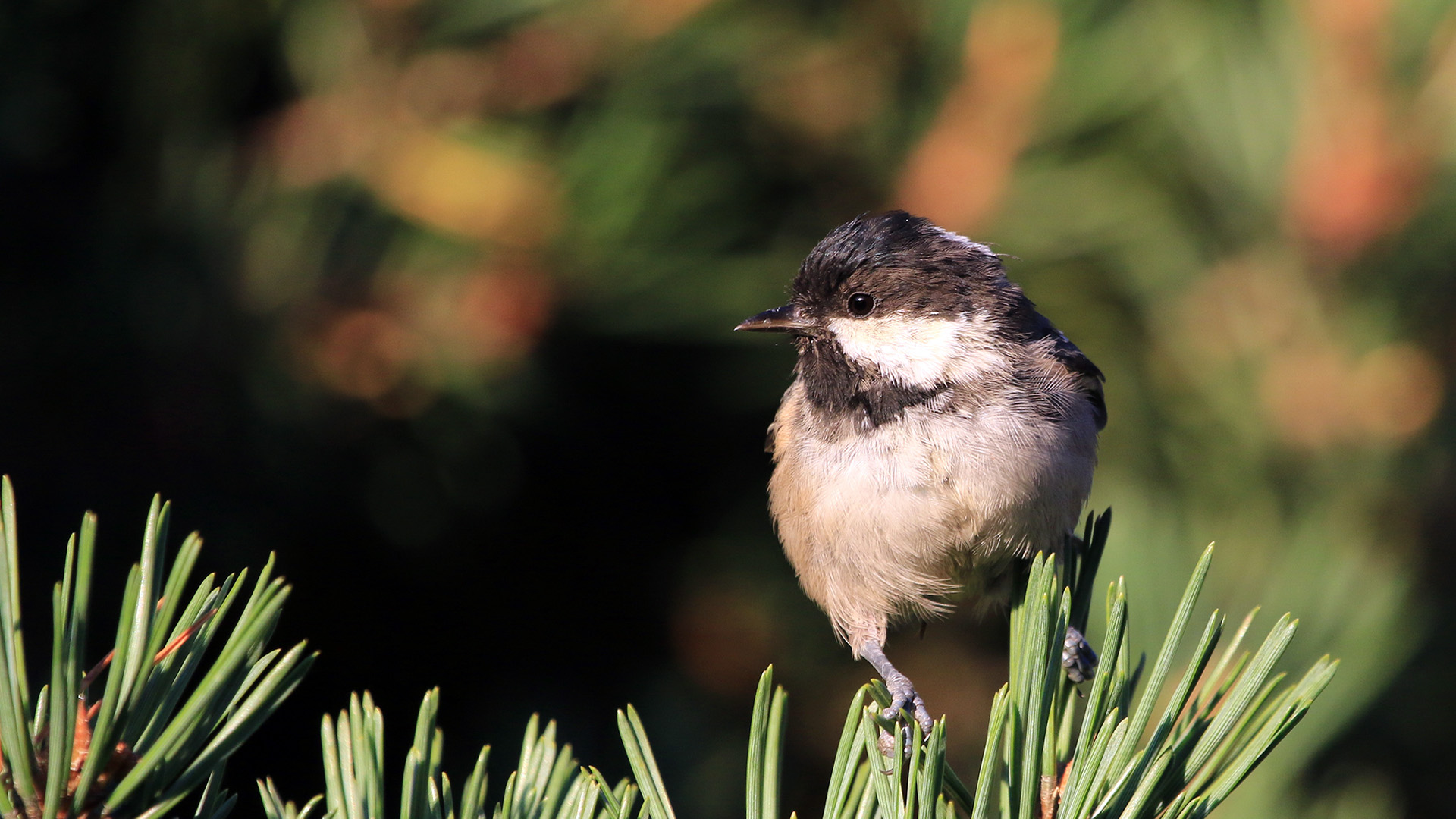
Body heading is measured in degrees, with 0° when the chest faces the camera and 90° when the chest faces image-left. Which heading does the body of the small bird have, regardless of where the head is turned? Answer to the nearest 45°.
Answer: approximately 45°

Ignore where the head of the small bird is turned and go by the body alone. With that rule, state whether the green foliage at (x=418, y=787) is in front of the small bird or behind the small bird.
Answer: in front

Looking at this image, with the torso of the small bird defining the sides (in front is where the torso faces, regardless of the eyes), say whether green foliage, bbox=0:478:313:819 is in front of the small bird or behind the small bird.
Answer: in front
